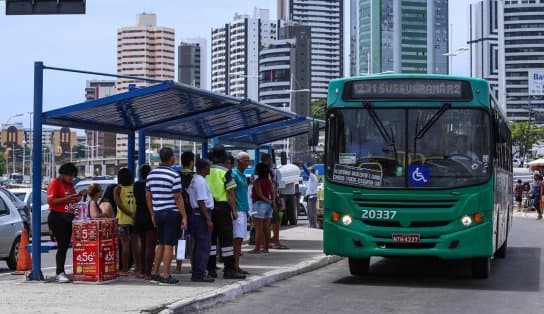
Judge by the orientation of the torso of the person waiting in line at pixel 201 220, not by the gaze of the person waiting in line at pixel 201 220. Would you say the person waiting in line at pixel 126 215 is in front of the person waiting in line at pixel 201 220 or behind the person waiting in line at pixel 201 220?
behind

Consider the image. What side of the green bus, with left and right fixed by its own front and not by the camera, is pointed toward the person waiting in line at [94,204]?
right

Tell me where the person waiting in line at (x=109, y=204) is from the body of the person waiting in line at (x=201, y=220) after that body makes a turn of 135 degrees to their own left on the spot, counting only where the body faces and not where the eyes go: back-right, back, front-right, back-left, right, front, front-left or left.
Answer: front

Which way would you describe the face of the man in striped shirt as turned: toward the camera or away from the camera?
away from the camera

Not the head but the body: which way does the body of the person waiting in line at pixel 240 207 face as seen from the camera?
to the viewer's right

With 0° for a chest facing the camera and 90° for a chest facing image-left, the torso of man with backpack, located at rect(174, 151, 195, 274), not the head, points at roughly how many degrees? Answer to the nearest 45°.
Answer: approximately 225°

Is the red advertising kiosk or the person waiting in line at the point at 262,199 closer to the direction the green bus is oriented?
the red advertising kiosk
